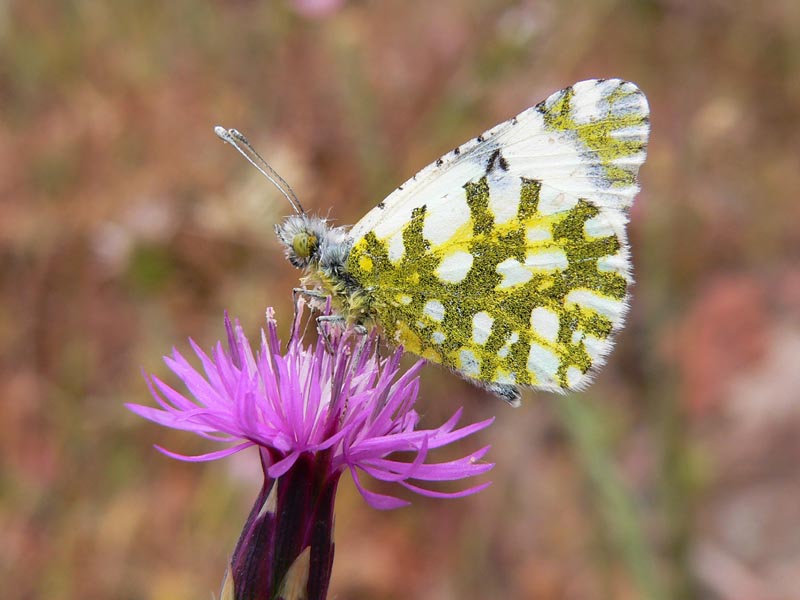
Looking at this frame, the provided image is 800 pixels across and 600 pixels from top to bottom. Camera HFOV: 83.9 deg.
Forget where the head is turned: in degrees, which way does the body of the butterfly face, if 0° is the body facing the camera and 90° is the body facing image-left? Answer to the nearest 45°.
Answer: approximately 90°
